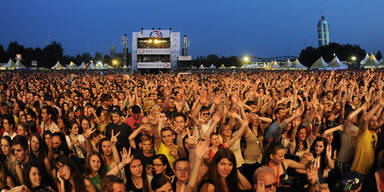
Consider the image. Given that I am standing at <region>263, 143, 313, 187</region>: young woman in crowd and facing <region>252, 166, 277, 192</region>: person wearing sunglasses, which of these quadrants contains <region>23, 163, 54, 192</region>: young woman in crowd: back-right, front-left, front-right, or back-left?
front-right

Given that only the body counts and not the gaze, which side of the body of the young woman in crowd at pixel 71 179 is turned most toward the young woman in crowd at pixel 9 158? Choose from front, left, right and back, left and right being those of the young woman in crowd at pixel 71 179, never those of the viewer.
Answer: right

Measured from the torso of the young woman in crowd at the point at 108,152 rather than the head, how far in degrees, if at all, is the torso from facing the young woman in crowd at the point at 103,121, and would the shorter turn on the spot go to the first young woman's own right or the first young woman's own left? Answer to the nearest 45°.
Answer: approximately 180°

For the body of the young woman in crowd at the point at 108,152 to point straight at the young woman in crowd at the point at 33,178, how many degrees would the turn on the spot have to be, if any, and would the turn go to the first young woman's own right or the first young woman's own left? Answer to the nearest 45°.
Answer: approximately 45° to the first young woman's own right

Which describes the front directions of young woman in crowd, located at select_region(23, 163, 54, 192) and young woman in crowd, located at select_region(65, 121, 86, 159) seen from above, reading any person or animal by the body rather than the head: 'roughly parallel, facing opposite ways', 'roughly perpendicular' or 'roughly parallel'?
roughly parallel

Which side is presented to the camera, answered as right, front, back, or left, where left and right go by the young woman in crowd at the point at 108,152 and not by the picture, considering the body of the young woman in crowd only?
front

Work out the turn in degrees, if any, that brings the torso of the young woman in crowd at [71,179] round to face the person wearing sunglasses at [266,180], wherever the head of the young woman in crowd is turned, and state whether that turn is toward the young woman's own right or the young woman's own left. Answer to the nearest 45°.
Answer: approximately 90° to the young woman's own left

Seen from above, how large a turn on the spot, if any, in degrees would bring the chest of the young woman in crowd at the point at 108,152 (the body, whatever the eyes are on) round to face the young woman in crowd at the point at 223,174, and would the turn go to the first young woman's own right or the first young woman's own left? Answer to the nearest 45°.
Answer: approximately 45° to the first young woman's own left

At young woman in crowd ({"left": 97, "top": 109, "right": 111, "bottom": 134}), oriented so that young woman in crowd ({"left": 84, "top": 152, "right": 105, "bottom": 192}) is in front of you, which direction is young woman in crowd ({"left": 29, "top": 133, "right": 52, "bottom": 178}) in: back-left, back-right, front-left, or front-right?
front-right

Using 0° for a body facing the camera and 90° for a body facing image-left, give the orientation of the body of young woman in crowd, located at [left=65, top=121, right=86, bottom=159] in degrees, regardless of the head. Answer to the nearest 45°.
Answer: approximately 315°

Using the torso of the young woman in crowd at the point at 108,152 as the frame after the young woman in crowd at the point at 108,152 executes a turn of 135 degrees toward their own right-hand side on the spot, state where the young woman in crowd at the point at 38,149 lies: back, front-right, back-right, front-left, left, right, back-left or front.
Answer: front

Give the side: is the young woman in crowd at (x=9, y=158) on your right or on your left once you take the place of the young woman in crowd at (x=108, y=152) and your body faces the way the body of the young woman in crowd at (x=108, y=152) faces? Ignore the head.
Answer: on your right

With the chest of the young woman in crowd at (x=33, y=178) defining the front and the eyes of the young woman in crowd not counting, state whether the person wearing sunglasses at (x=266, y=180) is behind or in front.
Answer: in front
